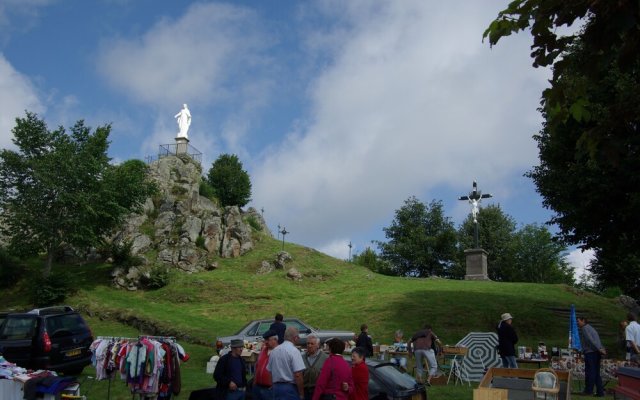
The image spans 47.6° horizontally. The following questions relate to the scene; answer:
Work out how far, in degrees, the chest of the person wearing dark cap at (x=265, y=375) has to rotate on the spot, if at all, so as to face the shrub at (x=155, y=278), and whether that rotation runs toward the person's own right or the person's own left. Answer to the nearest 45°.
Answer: approximately 90° to the person's own left

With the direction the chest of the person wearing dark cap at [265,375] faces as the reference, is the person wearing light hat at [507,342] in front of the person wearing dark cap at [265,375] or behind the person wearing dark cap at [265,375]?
in front

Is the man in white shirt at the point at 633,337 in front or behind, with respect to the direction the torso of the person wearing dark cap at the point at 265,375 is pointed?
in front

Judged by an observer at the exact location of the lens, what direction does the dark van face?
facing away from the viewer and to the left of the viewer

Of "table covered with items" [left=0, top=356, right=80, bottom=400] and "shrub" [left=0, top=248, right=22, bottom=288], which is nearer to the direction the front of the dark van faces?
the shrub

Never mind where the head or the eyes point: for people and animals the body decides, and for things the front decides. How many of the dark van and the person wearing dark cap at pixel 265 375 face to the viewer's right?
1

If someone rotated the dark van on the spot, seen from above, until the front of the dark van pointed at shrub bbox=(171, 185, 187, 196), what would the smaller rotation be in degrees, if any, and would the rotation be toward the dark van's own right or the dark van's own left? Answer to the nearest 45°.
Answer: approximately 45° to the dark van's own right

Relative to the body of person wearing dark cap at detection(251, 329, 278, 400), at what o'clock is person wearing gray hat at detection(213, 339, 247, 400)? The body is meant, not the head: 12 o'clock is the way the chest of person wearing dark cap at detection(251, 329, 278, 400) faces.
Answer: person wearing gray hat at detection(213, 339, 247, 400) is roughly at 8 o'clock from person wearing dark cap at detection(251, 329, 278, 400).

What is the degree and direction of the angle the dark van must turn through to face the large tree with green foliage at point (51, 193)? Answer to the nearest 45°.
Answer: approximately 45° to its right

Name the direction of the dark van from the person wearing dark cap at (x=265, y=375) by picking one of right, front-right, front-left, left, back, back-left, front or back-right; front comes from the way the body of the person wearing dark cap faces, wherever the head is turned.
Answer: back-left
